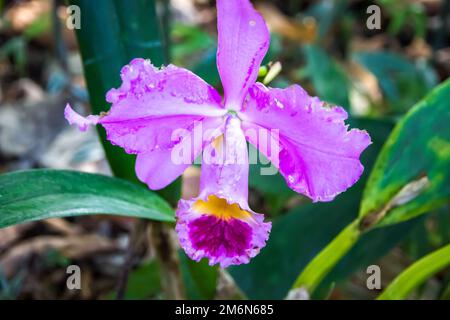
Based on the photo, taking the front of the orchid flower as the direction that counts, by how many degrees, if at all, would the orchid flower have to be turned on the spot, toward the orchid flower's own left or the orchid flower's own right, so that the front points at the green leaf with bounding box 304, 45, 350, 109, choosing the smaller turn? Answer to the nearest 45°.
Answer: approximately 180°

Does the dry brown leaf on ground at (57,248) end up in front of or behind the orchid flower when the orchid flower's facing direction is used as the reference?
behind

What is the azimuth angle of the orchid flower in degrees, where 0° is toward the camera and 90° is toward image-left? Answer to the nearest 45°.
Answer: approximately 0°

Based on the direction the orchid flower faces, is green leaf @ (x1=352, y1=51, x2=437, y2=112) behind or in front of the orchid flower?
behind
